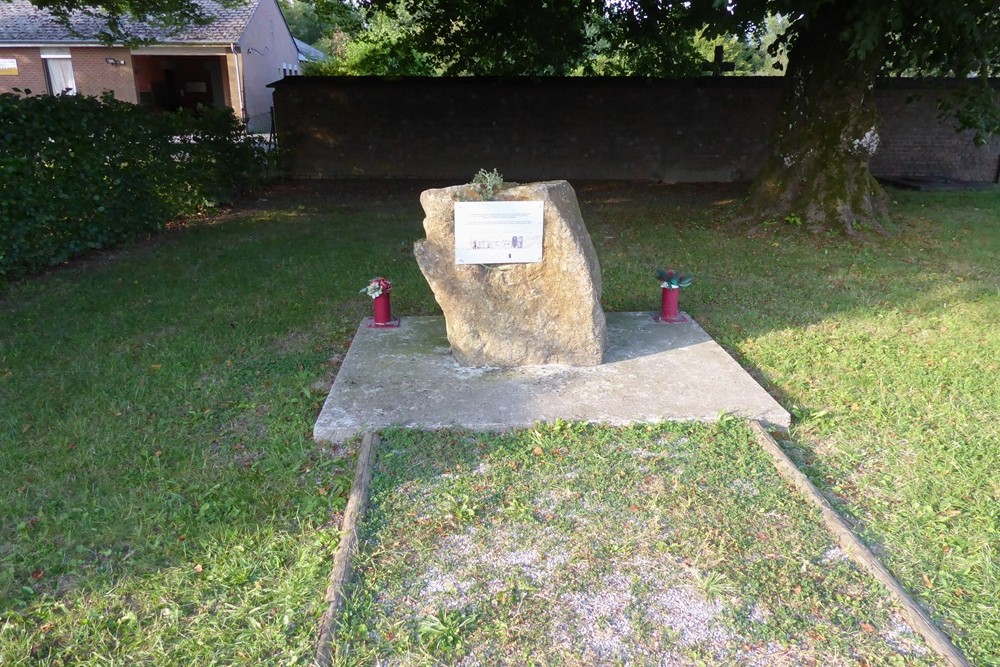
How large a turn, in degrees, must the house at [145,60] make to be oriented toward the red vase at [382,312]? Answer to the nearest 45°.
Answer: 0° — it already faces it

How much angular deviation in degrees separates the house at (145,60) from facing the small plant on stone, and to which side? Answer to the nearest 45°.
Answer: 0° — it already faces it

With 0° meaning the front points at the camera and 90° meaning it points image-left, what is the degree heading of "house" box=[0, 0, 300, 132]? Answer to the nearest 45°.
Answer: approximately 0°

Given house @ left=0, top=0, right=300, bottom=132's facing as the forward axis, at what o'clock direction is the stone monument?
The stone monument is roughly at 12 o'clock from the house.
